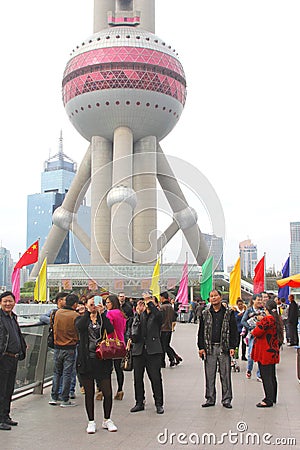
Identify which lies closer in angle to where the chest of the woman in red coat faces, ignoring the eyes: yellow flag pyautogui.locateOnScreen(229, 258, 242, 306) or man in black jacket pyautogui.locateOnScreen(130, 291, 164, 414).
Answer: the man in black jacket

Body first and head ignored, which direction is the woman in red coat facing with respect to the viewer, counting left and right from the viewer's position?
facing to the left of the viewer

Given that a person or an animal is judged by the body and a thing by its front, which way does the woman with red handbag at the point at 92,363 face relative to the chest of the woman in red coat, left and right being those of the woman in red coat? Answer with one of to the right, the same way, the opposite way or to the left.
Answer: to the left

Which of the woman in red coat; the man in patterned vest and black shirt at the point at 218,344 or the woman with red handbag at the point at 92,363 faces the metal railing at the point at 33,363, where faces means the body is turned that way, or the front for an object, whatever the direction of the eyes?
the woman in red coat

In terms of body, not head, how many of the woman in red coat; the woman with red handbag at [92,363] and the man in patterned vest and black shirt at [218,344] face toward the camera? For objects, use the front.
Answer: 2

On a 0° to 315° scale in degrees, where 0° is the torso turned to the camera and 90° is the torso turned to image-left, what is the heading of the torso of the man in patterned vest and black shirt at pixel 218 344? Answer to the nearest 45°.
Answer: approximately 0°

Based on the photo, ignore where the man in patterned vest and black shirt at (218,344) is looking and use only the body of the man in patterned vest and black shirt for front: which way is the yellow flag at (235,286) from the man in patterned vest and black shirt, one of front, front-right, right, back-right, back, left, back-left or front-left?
back

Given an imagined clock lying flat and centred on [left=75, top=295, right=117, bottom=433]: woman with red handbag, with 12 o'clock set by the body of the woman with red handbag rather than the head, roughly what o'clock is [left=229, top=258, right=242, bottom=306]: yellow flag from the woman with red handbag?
The yellow flag is roughly at 7 o'clock from the woman with red handbag.

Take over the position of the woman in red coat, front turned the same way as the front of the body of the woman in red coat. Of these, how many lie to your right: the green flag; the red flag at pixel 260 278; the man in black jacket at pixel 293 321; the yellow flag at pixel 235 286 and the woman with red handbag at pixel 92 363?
4

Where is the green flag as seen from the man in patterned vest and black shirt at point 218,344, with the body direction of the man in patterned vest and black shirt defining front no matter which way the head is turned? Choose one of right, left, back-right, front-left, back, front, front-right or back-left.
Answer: back

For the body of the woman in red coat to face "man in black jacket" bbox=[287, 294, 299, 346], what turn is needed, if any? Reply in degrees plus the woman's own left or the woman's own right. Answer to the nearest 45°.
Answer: approximately 90° to the woman's own right

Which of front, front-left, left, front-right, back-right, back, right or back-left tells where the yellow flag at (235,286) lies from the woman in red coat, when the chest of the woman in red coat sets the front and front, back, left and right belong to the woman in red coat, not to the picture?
right

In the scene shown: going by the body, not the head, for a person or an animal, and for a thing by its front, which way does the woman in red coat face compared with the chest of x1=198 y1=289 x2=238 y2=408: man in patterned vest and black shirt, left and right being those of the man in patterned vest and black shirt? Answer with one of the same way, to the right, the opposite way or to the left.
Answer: to the right
